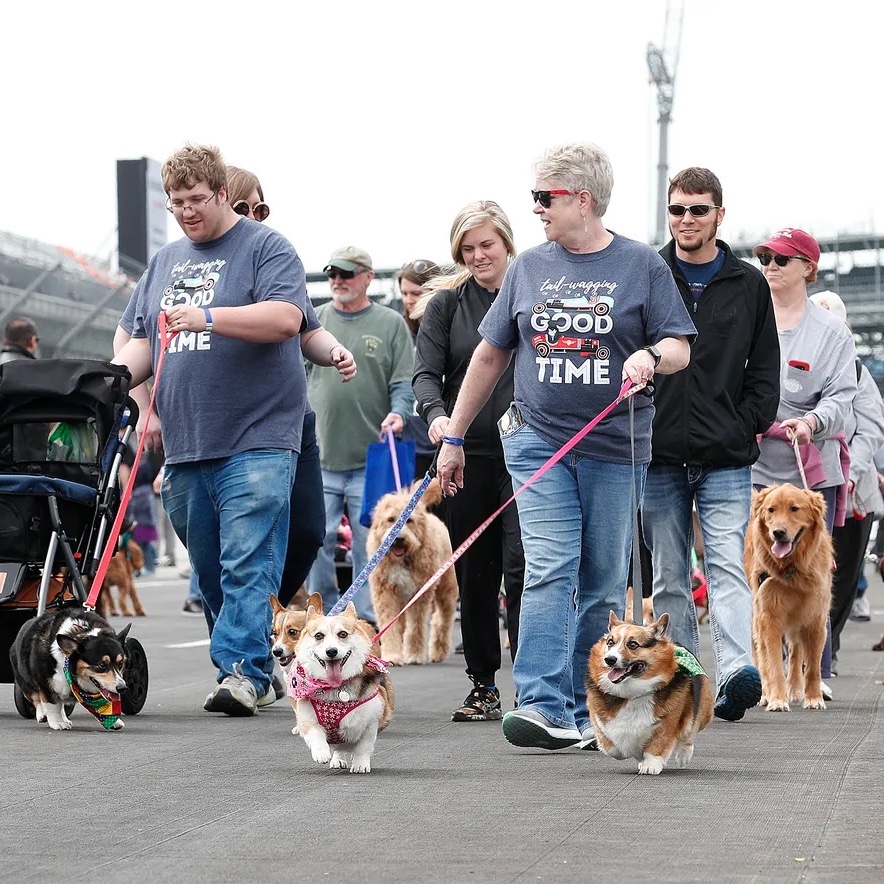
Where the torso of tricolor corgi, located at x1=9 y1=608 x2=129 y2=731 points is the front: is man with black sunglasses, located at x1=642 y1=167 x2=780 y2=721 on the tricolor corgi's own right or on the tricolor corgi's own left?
on the tricolor corgi's own left

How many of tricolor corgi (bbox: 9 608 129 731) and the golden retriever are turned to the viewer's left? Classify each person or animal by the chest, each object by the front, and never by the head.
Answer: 0

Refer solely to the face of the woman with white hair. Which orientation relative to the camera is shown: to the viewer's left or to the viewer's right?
to the viewer's left

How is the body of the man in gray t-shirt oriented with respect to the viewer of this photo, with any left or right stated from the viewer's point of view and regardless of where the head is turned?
facing the viewer and to the left of the viewer

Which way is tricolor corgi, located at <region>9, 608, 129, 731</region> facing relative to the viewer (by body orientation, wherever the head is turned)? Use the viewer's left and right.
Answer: facing the viewer and to the right of the viewer

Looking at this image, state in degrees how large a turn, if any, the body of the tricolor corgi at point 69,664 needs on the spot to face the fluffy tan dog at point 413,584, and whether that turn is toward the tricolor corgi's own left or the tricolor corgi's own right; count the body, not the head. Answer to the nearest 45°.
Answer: approximately 90° to the tricolor corgi's own left

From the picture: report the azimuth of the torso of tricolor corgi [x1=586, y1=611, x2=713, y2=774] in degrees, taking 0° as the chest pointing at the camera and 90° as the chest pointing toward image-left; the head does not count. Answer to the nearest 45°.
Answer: approximately 45°

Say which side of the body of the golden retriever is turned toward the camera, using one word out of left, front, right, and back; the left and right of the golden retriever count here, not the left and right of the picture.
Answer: front

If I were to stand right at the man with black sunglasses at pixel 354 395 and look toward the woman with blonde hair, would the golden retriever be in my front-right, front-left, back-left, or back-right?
front-left

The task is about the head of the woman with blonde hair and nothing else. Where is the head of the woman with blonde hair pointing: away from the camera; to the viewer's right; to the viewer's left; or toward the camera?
toward the camera
